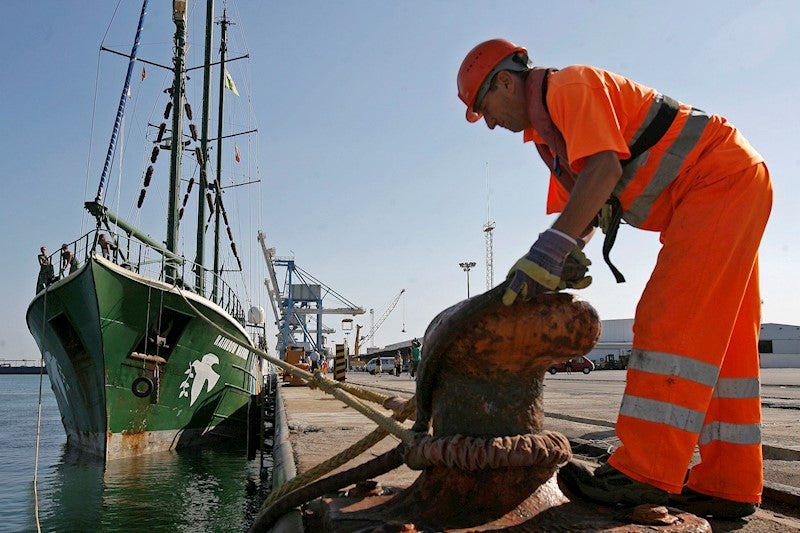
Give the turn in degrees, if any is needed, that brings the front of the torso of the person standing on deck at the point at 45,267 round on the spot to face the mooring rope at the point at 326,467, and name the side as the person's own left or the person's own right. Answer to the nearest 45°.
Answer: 0° — they already face it

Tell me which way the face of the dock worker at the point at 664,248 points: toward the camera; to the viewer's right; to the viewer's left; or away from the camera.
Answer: to the viewer's left

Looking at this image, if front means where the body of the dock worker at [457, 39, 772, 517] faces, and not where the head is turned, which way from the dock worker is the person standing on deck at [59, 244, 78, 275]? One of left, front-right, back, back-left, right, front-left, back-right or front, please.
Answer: front-right

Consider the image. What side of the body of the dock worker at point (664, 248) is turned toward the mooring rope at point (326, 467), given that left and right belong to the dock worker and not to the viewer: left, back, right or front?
front

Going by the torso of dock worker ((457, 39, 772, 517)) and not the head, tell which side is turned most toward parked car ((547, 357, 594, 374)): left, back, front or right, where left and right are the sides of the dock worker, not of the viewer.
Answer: right

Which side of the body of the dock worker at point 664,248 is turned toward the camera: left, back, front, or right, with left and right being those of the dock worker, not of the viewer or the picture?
left

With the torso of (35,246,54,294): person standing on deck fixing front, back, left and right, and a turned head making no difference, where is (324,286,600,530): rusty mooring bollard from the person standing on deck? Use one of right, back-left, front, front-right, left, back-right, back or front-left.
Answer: front

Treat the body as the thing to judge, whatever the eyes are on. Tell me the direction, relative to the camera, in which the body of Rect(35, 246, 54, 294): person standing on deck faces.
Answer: toward the camera
